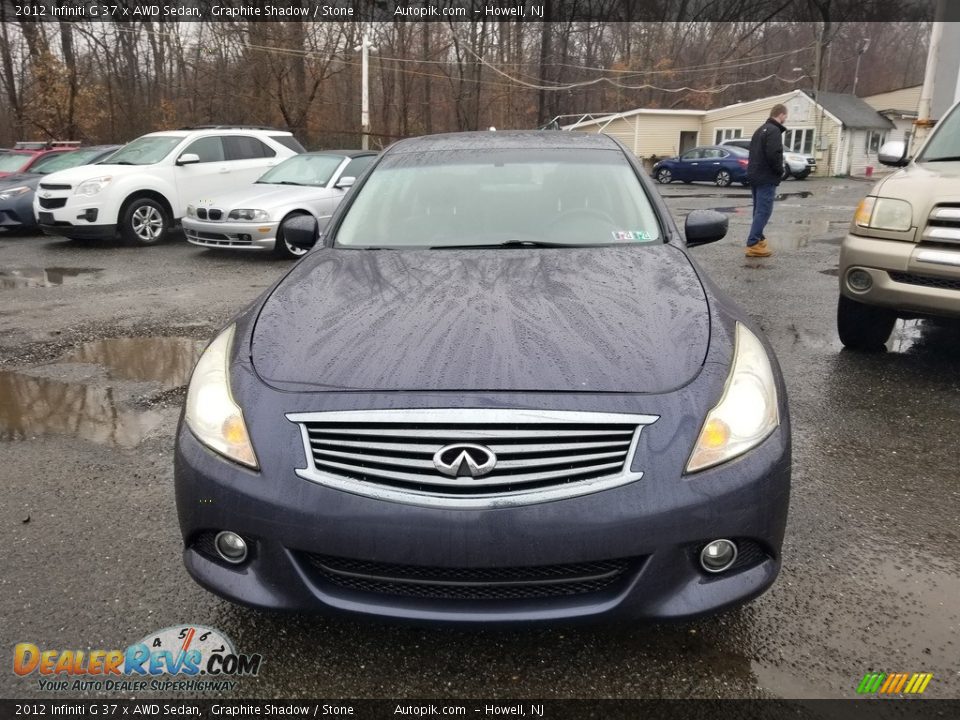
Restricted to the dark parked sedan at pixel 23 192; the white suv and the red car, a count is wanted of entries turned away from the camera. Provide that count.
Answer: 0

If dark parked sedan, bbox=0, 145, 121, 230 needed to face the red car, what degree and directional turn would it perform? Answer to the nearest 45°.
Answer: approximately 135° to its right

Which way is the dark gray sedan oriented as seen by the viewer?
toward the camera

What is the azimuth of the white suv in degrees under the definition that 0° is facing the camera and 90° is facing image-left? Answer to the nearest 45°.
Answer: approximately 45°

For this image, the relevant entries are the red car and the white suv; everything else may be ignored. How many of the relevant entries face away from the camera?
0

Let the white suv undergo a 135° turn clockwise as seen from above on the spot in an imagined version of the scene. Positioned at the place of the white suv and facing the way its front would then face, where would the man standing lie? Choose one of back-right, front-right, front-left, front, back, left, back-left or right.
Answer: back-right

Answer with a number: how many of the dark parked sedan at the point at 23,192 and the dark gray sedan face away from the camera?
0

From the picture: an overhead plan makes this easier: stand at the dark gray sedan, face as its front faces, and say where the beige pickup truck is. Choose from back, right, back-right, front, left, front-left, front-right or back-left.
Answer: back-left

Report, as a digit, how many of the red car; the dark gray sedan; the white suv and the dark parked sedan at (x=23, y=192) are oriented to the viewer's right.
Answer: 0

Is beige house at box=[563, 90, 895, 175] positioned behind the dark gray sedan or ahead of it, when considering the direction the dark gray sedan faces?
behind

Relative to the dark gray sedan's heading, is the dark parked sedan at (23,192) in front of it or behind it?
behind

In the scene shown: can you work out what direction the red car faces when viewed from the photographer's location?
facing the viewer and to the left of the viewer

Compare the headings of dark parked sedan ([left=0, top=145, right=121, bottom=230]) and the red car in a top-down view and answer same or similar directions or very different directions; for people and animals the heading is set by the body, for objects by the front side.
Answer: same or similar directions

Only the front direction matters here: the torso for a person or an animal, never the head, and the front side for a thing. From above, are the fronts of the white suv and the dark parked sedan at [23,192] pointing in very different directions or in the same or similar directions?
same or similar directions
